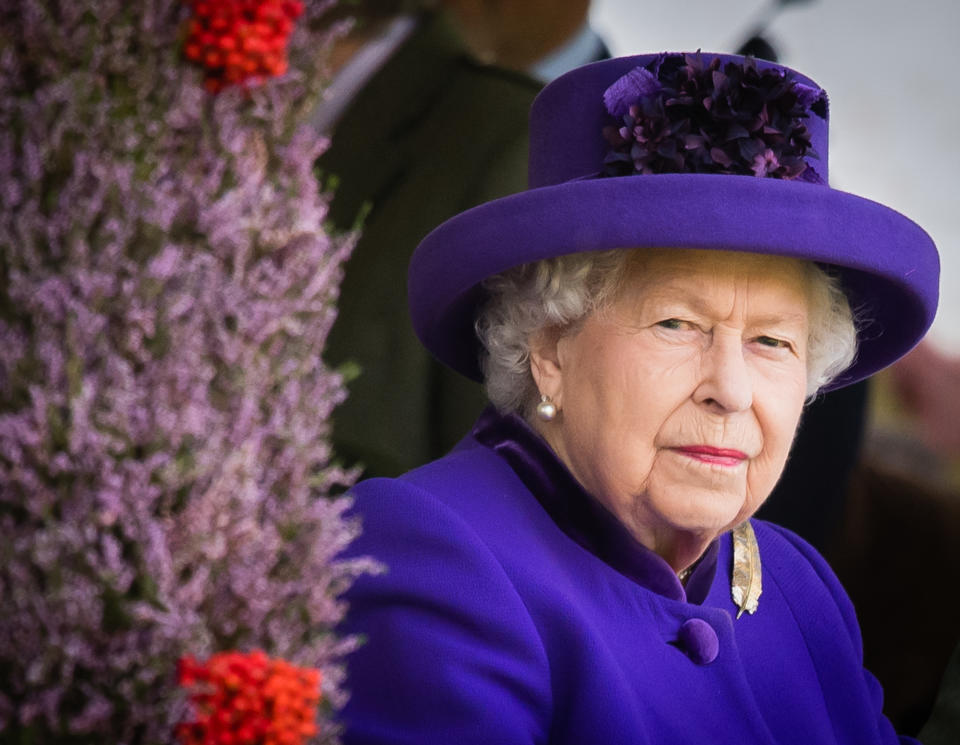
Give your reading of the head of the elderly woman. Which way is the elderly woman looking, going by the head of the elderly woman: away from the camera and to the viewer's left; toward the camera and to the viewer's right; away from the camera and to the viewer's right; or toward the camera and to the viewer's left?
toward the camera and to the viewer's right

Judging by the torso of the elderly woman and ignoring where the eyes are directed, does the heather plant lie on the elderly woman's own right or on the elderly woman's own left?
on the elderly woman's own right
